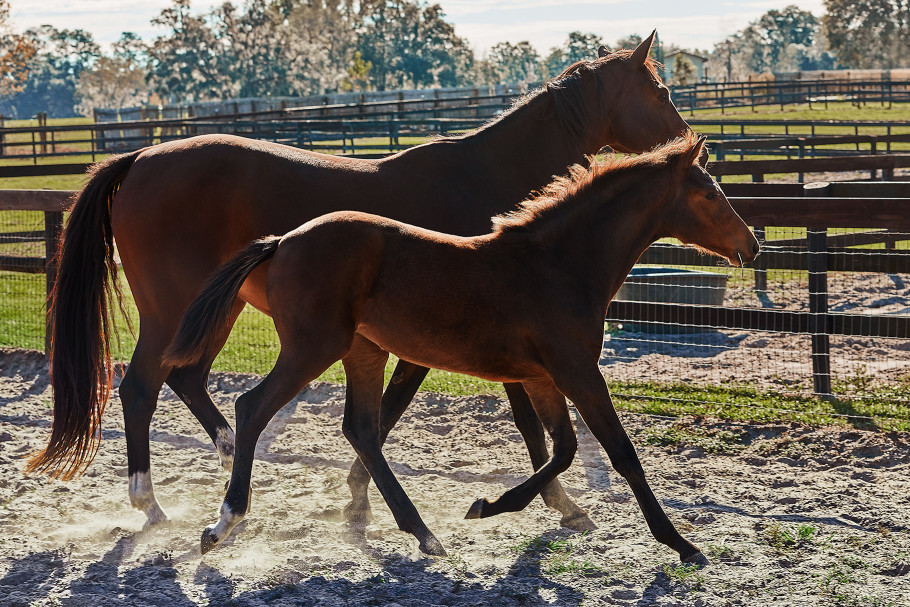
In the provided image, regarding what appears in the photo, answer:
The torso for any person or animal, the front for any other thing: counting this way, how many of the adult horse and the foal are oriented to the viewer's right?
2

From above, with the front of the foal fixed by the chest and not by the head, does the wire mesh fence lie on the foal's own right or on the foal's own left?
on the foal's own left

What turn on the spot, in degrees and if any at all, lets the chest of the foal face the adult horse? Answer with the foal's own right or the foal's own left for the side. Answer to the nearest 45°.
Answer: approximately 135° to the foal's own left

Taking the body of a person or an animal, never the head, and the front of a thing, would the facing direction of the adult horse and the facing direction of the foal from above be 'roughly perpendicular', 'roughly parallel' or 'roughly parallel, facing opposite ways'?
roughly parallel

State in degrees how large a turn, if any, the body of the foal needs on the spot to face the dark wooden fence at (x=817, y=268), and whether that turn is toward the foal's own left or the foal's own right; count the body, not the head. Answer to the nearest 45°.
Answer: approximately 45° to the foal's own left

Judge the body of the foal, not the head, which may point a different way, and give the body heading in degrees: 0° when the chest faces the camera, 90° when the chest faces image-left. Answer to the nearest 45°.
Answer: approximately 270°

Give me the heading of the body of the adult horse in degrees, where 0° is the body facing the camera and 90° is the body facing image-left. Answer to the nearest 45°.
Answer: approximately 270°
